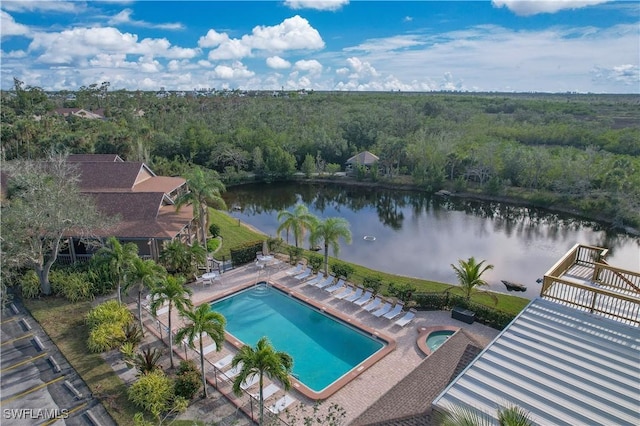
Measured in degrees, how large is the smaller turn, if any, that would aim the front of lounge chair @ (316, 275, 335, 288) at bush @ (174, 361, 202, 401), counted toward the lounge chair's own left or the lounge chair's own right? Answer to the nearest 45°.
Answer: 0° — it already faces it

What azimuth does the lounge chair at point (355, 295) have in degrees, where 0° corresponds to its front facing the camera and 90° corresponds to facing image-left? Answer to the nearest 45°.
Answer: approximately 45°

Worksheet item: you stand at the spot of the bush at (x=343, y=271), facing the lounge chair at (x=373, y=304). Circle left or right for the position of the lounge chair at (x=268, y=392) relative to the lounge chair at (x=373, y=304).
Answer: right

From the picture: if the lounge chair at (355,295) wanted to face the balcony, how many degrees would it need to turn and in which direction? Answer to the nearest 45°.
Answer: approximately 90° to its left
